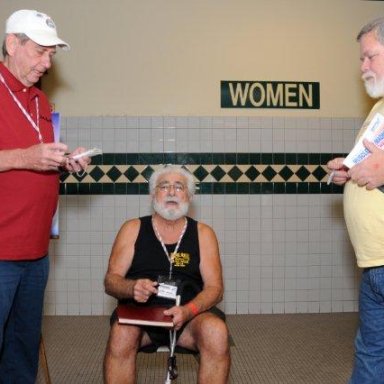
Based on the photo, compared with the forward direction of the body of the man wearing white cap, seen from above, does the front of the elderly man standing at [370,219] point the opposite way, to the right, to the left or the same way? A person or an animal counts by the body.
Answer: the opposite way

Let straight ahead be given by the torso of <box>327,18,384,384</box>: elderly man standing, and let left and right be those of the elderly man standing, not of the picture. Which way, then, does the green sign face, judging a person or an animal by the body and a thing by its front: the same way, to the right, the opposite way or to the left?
to the left

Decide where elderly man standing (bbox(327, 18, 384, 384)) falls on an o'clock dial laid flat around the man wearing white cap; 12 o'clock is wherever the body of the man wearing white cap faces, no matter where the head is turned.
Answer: The elderly man standing is roughly at 11 o'clock from the man wearing white cap.

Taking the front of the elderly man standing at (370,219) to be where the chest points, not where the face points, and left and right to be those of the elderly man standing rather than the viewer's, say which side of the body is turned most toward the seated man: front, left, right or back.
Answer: front

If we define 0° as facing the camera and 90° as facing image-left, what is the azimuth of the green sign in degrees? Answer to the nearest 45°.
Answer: approximately 0°

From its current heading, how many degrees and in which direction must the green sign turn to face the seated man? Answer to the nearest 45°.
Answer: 0° — it already faces them

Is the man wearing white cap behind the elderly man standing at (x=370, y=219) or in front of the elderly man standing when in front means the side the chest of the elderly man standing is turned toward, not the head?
in front

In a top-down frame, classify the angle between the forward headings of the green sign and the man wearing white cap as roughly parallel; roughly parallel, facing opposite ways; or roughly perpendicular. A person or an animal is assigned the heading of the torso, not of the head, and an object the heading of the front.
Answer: roughly perpendicular

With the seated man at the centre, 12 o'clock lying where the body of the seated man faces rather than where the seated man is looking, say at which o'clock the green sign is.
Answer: The green sign is roughly at 7 o'clock from the seated man.

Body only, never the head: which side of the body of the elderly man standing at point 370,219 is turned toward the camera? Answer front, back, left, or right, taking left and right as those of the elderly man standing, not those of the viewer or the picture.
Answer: left

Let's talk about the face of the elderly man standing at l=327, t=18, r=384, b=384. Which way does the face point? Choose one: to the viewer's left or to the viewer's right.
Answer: to the viewer's left

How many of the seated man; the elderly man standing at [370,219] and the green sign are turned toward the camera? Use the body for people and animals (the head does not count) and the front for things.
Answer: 2

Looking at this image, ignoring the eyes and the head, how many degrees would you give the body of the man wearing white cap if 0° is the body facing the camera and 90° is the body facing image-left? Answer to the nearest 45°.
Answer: approximately 315°
